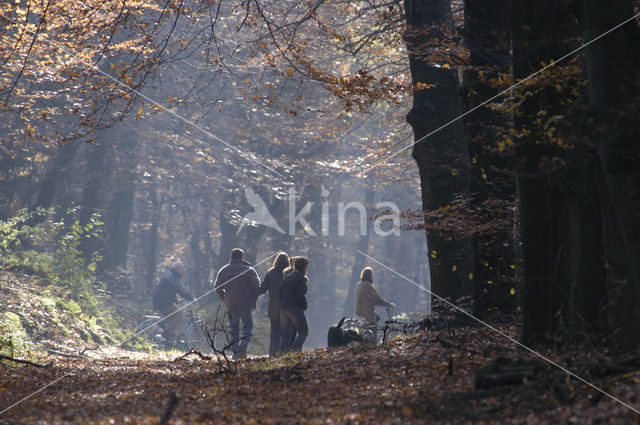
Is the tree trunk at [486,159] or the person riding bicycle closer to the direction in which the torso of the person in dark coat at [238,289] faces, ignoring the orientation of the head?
the person riding bicycle

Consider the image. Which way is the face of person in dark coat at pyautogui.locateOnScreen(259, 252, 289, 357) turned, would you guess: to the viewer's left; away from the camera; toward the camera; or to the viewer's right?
away from the camera

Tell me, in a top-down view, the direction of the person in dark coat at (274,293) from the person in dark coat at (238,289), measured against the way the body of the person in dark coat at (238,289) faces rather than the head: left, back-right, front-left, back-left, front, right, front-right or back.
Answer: right

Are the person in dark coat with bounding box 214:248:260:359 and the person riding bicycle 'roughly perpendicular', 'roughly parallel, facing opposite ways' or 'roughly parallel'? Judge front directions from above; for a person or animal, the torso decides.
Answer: roughly perpendicular

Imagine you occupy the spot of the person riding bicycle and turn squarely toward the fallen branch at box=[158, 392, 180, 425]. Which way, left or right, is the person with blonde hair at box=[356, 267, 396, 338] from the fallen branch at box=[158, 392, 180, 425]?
left

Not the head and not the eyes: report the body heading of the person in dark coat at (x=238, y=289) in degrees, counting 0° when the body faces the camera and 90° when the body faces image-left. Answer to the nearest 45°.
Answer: approximately 180°
